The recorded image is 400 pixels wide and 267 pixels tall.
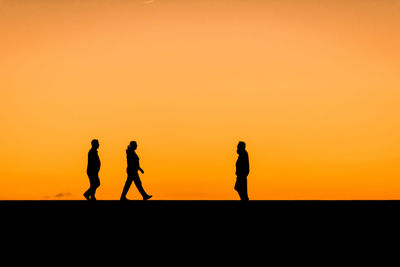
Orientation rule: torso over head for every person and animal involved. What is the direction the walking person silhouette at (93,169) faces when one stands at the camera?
facing to the right of the viewer

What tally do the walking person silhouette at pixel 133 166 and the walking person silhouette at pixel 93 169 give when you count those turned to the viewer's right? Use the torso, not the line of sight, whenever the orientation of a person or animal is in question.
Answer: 2

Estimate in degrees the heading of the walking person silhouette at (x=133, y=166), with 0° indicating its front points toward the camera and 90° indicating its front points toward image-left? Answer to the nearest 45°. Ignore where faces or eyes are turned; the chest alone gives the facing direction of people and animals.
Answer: approximately 270°

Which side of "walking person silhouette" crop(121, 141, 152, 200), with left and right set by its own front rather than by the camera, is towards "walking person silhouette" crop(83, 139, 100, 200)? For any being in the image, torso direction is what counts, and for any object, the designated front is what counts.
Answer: back

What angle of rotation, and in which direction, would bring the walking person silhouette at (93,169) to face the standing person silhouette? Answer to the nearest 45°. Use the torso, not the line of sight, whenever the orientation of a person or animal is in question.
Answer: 0° — it already faces them

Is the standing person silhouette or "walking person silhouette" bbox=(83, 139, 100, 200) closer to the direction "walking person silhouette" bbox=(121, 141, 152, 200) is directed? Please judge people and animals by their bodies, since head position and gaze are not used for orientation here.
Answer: the standing person silhouette

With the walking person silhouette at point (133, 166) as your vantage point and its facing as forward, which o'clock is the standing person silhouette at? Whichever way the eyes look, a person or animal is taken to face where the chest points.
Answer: The standing person silhouette is roughly at 1 o'clock from the walking person silhouette.
